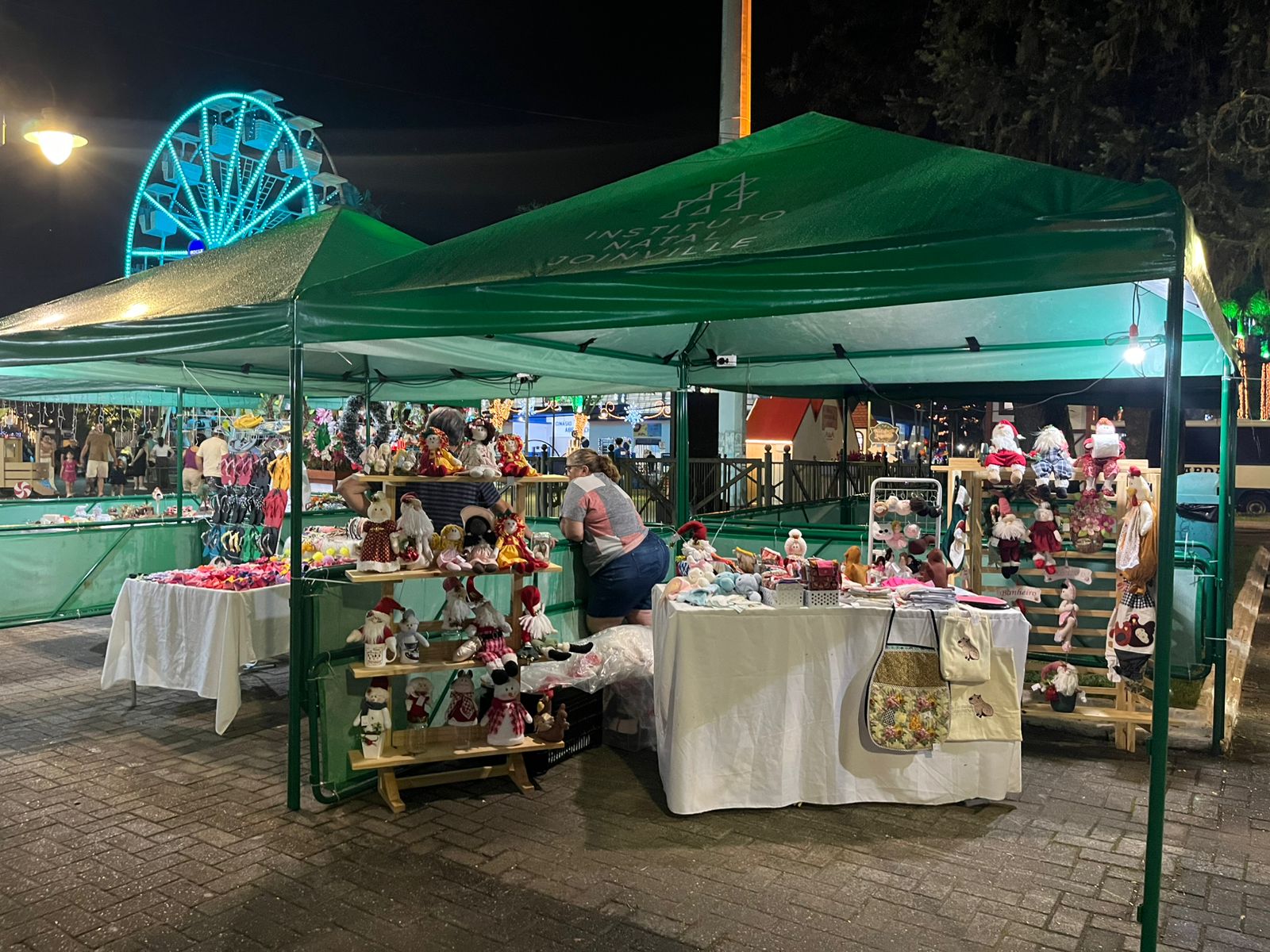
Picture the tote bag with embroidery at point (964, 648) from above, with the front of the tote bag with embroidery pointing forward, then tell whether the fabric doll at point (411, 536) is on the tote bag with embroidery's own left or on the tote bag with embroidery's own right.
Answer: on the tote bag with embroidery's own right

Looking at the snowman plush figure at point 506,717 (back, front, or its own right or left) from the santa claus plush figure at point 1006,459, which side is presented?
left

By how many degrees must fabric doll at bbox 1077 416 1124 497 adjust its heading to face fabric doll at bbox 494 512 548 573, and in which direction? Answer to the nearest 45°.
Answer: approximately 45° to its right

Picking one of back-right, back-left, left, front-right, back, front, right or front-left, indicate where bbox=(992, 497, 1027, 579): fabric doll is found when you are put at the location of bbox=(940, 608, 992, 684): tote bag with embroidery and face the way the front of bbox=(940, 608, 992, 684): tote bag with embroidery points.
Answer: back

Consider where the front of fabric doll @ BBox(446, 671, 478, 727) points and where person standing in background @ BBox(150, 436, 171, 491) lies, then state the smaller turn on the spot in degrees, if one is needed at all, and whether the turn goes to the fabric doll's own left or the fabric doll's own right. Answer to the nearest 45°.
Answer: approximately 180°

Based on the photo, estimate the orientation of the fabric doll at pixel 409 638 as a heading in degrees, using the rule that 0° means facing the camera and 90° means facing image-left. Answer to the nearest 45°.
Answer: approximately 0°

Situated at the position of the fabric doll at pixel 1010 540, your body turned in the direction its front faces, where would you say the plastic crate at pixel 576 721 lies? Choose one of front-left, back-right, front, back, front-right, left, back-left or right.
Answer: front-right

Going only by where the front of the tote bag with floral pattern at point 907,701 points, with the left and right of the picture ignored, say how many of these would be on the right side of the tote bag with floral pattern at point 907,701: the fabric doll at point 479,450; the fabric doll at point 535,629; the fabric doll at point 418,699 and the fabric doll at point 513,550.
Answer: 4

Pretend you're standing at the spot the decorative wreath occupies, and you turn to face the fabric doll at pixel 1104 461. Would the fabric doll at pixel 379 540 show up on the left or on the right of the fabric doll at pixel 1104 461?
right

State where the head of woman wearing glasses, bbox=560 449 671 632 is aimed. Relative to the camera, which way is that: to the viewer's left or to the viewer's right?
to the viewer's left
